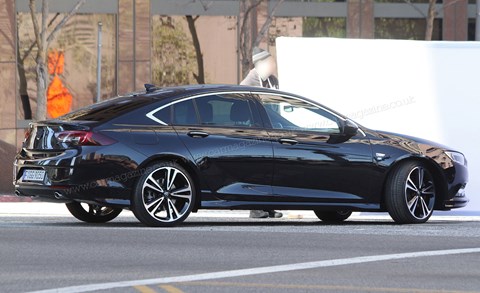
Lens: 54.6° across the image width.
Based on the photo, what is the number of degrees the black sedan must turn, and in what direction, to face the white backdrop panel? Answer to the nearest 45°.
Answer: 0° — it already faces it

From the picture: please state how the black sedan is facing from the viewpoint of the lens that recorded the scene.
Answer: facing away from the viewer and to the right of the viewer

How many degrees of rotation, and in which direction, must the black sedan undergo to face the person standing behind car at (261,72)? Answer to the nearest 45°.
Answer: approximately 45° to its left

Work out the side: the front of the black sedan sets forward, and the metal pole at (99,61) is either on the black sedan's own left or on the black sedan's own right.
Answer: on the black sedan's own left

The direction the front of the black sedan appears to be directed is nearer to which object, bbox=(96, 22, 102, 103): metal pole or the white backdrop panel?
the white backdrop panel
